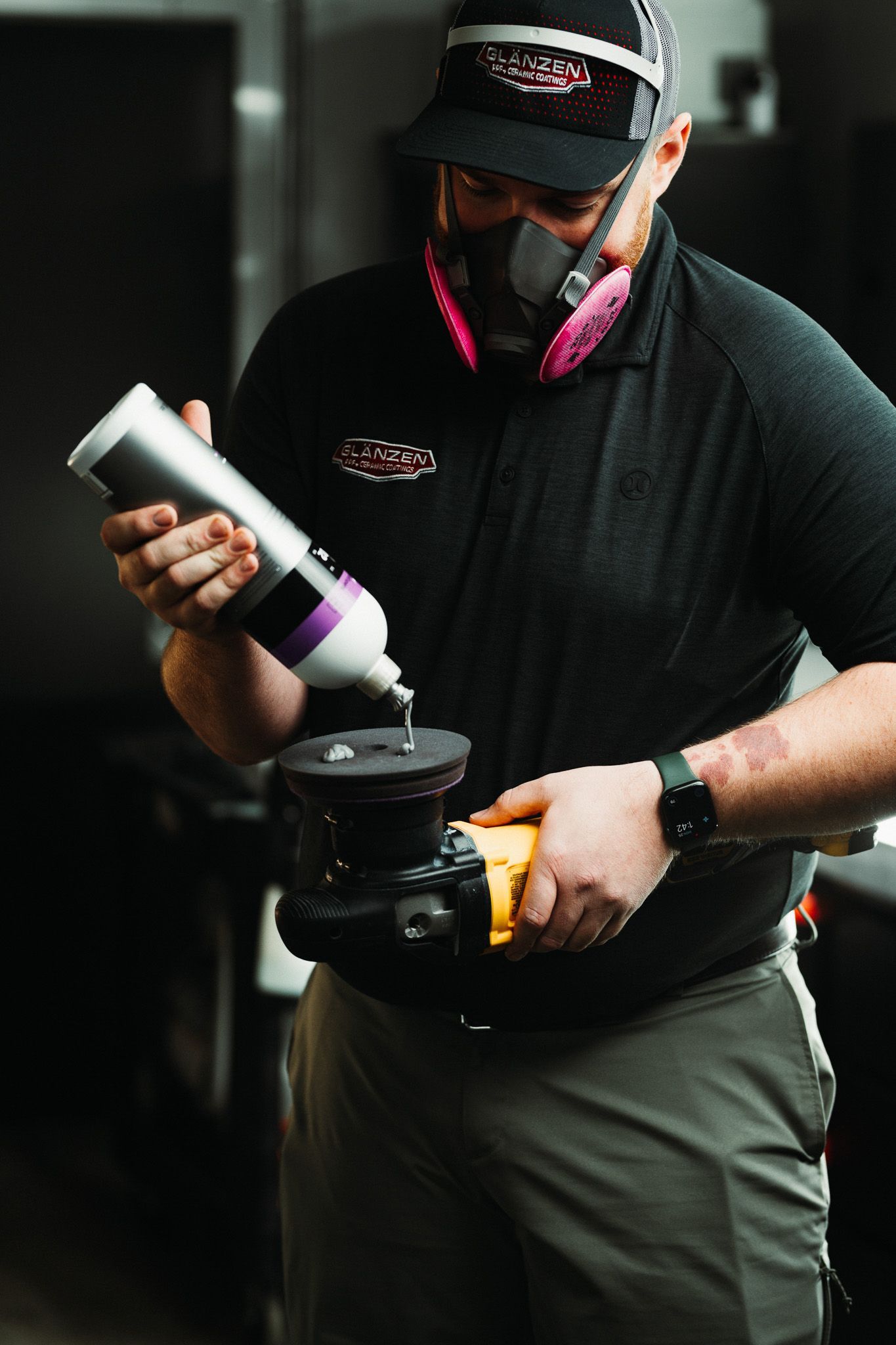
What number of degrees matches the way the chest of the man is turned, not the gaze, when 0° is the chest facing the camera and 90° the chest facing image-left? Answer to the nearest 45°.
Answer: approximately 45°

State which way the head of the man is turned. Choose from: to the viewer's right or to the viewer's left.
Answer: to the viewer's left
